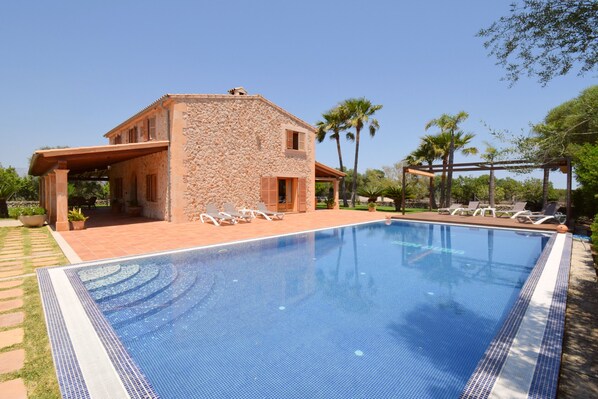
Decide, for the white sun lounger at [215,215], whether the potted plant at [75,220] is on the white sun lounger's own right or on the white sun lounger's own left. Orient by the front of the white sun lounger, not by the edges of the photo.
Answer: on the white sun lounger's own right

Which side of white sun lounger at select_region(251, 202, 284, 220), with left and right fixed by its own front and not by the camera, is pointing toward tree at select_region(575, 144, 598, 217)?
front

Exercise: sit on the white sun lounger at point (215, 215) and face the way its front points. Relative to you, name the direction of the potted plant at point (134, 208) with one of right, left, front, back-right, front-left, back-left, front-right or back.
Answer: back

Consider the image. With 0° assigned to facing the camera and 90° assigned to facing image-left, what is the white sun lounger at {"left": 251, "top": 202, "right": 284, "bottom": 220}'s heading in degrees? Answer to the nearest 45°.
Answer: approximately 315°

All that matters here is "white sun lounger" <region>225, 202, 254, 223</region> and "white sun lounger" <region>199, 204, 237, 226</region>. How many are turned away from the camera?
0

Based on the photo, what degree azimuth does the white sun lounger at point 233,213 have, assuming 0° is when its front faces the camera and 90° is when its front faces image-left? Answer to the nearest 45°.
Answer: approximately 315°

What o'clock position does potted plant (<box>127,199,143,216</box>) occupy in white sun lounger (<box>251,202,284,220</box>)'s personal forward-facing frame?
The potted plant is roughly at 5 o'clock from the white sun lounger.

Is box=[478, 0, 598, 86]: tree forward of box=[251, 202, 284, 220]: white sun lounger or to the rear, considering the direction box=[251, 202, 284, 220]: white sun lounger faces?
forward

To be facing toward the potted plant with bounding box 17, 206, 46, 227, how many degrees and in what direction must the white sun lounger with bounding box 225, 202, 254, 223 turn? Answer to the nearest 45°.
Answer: approximately 135° to its right

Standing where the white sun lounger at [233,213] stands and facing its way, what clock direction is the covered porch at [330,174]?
The covered porch is roughly at 9 o'clock from the white sun lounger.

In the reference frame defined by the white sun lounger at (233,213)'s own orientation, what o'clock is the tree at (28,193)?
The tree is roughly at 6 o'clock from the white sun lounger.
